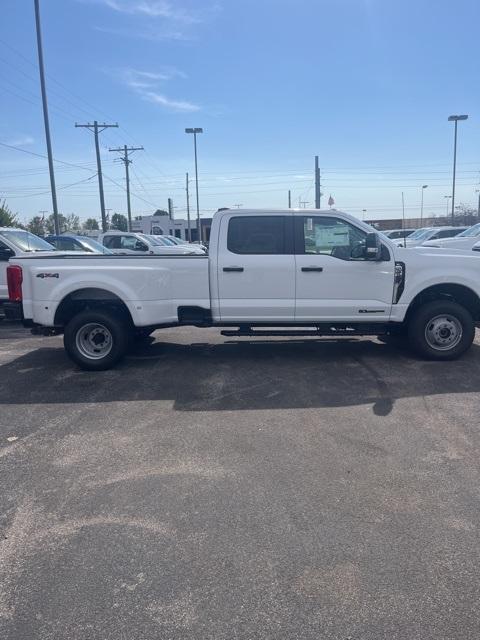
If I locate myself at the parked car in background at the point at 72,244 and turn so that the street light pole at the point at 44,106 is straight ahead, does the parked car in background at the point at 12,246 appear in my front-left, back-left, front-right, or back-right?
back-left

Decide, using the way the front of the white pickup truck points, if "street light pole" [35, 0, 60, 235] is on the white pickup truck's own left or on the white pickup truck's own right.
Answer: on the white pickup truck's own left

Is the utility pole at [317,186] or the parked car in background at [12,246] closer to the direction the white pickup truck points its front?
the utility pole

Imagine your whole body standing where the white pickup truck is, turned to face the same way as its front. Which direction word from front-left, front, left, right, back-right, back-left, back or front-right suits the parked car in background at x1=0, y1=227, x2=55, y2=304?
back-left

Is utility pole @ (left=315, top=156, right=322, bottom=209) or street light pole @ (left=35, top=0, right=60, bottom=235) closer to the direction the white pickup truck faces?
the utility pole

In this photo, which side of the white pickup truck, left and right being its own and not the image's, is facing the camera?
right

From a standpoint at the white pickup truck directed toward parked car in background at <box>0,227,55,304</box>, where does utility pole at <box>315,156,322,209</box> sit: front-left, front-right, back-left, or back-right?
front-right

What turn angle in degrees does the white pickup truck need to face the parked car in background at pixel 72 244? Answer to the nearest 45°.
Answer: approximately 135° to its left

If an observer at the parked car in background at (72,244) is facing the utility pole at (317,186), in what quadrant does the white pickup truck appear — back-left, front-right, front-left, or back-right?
back-right

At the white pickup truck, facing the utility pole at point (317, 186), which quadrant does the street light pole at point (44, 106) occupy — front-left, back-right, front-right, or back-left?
front-left

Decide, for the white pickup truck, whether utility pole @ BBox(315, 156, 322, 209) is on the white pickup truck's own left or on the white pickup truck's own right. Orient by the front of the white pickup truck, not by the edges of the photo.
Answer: on the white pickup truck's own left

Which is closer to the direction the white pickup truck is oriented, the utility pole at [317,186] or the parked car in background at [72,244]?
the utility pole
